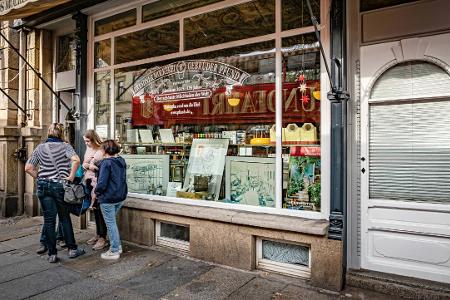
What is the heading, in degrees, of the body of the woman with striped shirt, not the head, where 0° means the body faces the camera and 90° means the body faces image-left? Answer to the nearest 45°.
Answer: approximately 180°

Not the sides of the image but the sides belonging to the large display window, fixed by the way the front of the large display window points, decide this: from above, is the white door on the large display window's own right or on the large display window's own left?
on the large display window's own left

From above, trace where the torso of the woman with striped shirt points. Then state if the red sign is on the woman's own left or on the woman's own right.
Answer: on the woman's own right

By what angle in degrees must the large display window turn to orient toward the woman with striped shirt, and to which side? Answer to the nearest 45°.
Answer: approximately 45° to its right

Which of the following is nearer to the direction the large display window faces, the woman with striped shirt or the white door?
the woman with striped shirt

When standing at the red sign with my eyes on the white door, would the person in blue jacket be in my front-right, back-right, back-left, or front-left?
back-right

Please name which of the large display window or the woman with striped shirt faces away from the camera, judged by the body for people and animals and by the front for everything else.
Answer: the woman with striped shirt

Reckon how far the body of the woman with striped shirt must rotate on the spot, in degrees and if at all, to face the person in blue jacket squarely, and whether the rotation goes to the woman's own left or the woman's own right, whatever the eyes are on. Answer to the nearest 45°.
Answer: approximately 135° to the woman's own right

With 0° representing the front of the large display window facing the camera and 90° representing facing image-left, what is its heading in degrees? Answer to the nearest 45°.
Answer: approximately 45°

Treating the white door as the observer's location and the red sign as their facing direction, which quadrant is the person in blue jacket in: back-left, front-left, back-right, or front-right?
front-left

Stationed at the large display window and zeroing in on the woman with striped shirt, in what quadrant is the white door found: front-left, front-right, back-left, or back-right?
back-left
